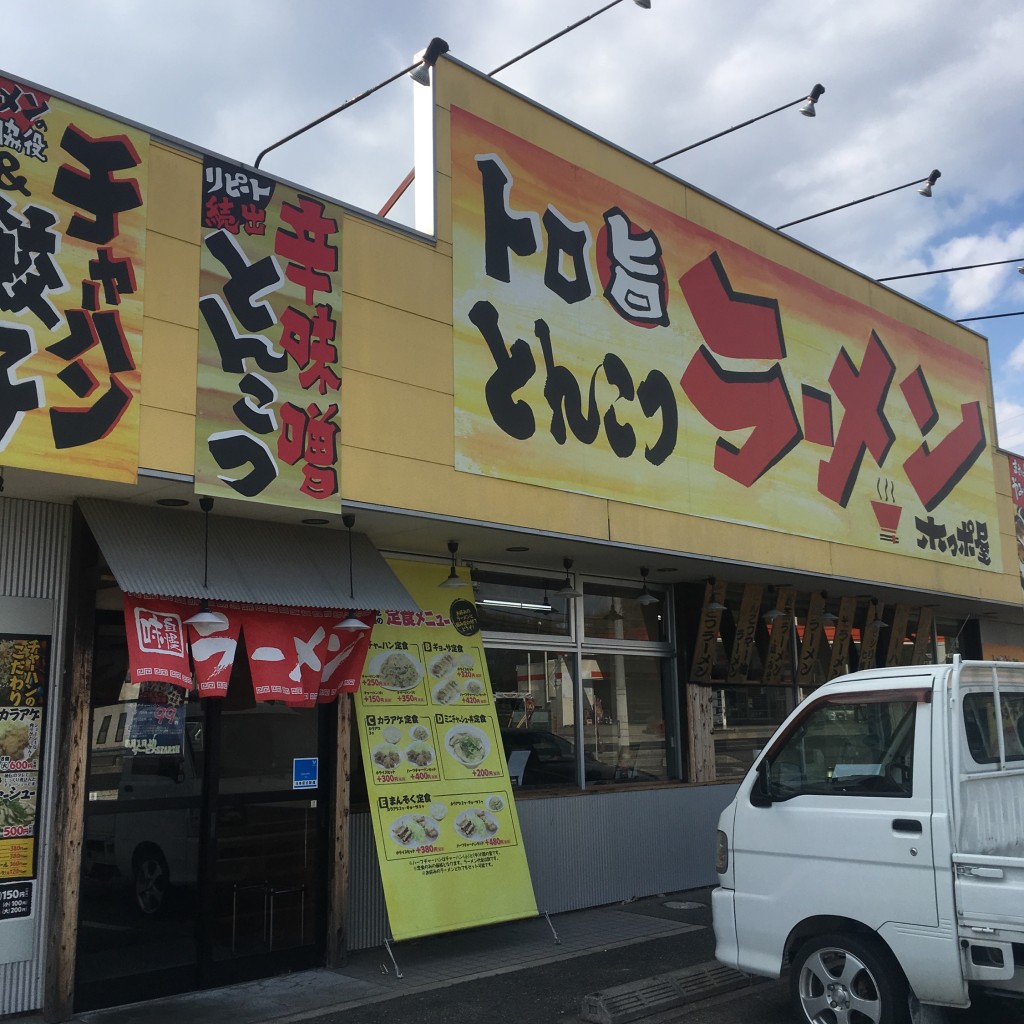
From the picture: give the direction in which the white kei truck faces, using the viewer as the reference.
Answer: facing away from the viewer and to the left of the viewer

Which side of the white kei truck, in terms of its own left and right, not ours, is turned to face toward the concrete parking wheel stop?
front

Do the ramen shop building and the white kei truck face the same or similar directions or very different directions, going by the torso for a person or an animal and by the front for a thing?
very different directions

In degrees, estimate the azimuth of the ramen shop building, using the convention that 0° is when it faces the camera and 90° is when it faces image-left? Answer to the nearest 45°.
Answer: approximately 315°
